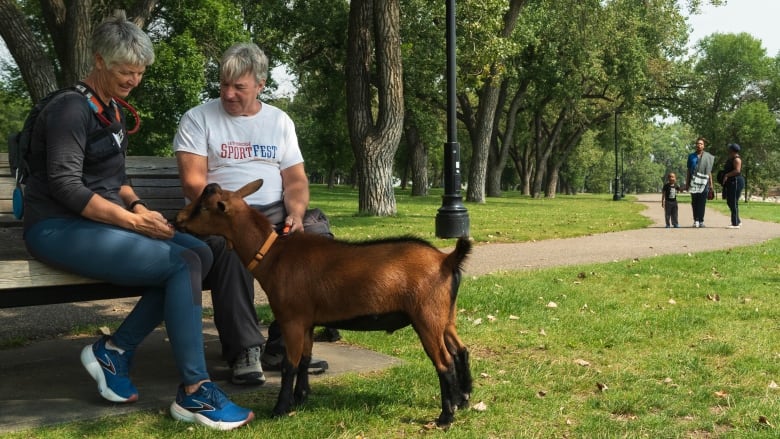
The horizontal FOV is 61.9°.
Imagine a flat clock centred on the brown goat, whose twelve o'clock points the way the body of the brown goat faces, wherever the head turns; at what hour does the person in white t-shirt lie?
The person in white t-shirt is roughly at 2 o'clock from the brown goat.

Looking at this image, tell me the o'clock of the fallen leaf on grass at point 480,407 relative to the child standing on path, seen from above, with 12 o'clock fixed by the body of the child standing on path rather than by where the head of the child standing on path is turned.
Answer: The fallen leaf on grass is roughly at 12 o'clock from the child standing on path.

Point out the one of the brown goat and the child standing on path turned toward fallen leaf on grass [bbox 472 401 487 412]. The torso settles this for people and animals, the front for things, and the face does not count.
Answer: the child standing on path

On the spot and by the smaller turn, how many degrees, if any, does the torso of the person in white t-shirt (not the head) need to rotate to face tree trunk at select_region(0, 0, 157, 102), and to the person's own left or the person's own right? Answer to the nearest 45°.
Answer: approximately 180°

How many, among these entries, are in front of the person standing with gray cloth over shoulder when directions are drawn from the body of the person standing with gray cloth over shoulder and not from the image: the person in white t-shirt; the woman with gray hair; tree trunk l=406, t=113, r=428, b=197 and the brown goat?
3

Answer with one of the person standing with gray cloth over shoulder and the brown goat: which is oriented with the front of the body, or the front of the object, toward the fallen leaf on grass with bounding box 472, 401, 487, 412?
the person standing with gray cloth over shoulder

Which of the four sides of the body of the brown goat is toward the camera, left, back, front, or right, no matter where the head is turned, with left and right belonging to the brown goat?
left
